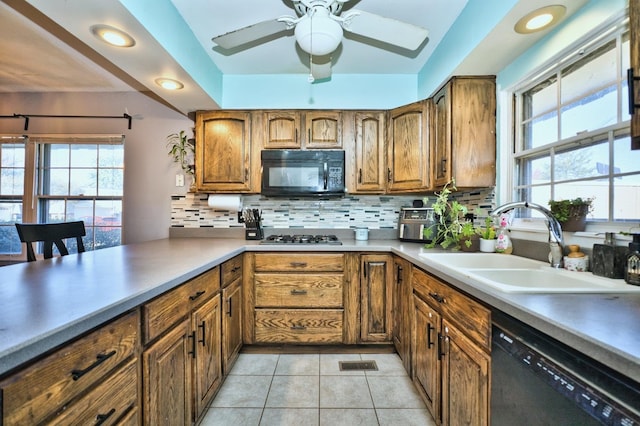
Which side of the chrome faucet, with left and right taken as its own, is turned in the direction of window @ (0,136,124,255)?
front

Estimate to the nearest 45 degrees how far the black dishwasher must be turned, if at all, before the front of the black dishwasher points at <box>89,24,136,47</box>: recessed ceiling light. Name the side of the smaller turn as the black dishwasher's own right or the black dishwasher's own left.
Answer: approximately 45° to the black dishwasher's own right

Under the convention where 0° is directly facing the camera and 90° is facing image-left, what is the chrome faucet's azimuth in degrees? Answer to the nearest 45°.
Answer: approximately 90°

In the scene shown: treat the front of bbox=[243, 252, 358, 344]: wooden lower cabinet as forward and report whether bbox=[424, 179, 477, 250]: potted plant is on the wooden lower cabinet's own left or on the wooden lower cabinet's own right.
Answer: on the wooden lower cabinet's own left

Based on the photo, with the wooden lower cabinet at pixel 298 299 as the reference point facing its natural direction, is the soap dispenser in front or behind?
in front

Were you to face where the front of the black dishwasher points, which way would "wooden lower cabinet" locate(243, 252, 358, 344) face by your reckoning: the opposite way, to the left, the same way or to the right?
to the left
